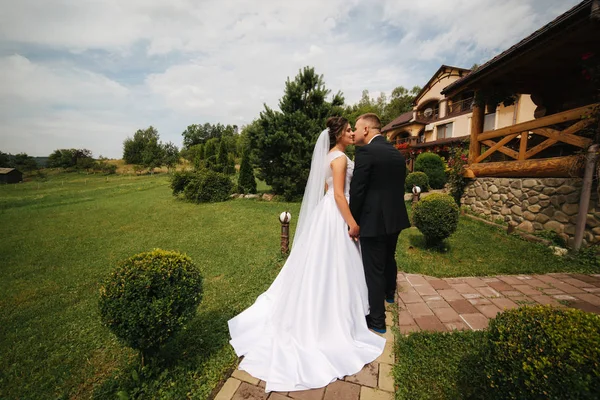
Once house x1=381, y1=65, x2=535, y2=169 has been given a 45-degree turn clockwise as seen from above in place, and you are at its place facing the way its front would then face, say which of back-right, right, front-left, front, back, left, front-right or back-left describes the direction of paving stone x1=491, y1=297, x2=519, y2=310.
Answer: left

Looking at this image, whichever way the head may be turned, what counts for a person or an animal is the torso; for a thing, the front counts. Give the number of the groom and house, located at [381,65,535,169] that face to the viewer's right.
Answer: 0

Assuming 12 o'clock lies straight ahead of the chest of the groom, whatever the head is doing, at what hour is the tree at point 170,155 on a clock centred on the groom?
The tree is roughly at 12 o'clock from the groom.

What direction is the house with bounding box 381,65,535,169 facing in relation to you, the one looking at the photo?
facing the viewer and to the left of the viewer

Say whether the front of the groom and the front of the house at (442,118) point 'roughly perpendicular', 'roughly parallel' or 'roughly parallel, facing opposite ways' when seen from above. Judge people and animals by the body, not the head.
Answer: roughly perpendicular

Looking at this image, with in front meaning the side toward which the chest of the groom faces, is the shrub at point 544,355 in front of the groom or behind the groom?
behind

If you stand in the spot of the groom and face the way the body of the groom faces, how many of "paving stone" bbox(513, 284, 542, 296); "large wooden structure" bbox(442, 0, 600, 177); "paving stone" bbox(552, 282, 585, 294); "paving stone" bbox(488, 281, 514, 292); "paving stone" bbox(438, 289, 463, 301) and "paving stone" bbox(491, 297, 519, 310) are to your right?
6

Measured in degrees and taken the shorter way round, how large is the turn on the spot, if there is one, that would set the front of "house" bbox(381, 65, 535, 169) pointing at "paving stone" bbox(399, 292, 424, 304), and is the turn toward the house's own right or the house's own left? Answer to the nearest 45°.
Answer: approximately 45° to the house's own left

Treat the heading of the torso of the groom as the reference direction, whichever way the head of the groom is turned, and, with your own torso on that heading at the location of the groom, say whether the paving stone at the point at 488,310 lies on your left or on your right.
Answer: on your right

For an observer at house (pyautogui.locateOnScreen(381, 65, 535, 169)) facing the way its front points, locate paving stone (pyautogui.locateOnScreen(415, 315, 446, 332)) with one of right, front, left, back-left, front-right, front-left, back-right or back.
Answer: front-left

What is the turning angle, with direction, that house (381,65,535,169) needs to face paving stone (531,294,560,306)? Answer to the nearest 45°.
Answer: approximately 45° to its left

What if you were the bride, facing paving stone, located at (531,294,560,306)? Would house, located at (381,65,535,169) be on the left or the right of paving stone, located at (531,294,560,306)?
left

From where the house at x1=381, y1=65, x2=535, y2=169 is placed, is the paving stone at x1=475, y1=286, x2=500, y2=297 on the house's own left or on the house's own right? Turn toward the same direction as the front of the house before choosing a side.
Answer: on the house's own left

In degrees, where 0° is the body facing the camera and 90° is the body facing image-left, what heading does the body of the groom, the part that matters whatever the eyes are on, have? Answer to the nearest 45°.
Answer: approximately 135°

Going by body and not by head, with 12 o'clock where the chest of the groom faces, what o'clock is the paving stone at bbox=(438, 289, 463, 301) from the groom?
The paving stone is roughly at 3 o'clock from the groom.

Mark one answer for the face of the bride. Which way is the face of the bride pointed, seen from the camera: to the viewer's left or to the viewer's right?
to the viewer's right
